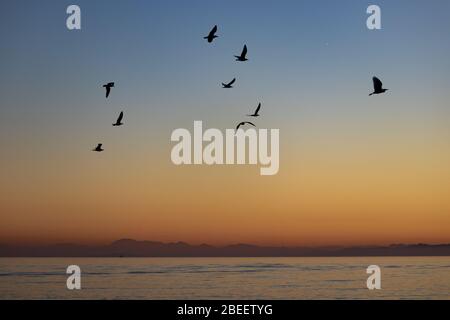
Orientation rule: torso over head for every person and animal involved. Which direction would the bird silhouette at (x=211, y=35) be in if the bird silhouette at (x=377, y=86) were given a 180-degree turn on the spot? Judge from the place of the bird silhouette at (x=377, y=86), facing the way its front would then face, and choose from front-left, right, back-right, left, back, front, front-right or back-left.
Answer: front

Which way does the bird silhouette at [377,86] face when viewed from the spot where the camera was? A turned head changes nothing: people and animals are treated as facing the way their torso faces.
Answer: facing to the right of the viewer
